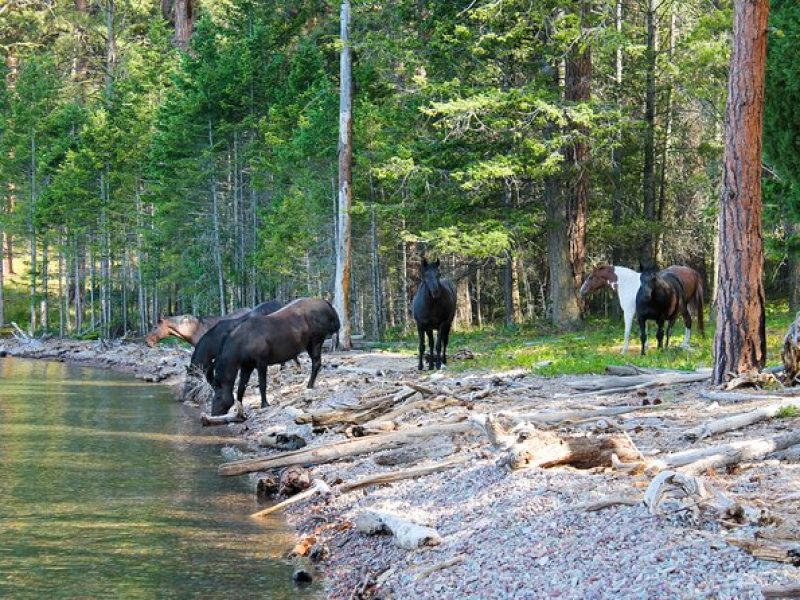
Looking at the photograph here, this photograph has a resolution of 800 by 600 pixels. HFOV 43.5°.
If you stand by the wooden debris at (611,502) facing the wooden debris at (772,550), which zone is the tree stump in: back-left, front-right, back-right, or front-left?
back-left

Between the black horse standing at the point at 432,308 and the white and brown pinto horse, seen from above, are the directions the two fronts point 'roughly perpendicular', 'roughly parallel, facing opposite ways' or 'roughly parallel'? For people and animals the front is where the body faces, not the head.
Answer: roughly perpendicular

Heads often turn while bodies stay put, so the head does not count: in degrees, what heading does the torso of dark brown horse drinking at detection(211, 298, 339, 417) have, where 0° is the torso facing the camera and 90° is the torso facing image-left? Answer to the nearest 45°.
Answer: approximately 45°

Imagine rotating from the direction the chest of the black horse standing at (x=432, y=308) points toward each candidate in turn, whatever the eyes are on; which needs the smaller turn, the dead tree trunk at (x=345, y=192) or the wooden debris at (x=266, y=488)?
the wooden debris

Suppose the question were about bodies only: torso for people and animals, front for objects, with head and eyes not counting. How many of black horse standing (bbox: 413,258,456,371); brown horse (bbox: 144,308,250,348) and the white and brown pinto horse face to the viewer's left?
2

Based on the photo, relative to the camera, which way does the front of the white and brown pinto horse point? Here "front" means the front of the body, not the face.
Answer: to the viewer's left

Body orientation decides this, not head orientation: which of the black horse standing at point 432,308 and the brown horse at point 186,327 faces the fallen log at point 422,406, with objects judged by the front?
the black horse standing

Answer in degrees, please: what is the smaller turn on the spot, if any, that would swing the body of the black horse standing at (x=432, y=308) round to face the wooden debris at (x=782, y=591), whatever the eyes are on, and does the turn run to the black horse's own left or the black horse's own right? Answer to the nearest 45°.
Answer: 0° — it already faces it

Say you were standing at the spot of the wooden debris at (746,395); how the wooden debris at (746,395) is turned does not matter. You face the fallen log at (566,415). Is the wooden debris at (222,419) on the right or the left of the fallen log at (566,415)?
right

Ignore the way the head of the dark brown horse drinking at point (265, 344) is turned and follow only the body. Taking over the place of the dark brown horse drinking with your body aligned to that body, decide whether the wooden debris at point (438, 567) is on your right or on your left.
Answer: on your left

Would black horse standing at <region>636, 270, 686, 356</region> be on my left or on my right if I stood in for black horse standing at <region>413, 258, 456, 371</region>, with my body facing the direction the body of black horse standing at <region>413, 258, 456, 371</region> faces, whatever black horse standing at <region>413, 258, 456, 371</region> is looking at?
on my left

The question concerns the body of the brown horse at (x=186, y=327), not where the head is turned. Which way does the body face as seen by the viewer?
to the viewer's left
